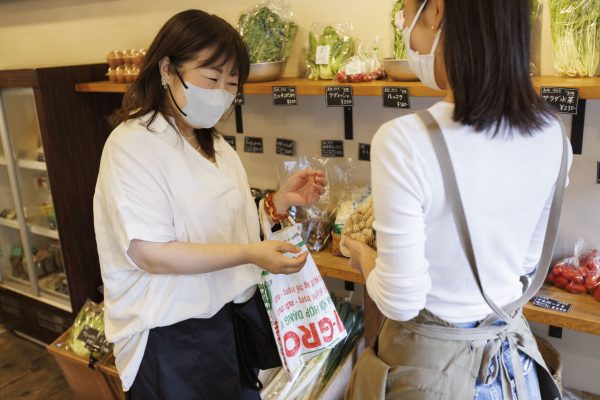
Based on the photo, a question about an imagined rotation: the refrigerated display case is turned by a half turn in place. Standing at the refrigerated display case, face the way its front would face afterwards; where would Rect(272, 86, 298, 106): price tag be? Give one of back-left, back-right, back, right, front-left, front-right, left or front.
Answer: right

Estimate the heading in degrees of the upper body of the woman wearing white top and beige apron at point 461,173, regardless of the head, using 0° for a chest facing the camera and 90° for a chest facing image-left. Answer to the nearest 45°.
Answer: approximately 135°

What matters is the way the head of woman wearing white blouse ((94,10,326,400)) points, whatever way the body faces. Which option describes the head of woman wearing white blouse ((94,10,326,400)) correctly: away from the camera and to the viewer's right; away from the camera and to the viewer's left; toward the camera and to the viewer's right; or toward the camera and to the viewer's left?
toward the camera and to the viewer's right

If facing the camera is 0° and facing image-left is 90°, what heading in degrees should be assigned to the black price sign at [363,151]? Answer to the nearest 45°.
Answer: approximately 0°

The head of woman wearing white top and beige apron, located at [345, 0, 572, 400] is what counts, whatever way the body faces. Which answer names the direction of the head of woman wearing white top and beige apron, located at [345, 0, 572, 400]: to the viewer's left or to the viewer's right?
to the viewer's left

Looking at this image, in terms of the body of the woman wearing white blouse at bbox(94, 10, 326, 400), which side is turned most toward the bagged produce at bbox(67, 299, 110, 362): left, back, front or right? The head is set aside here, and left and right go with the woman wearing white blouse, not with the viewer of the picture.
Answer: back
